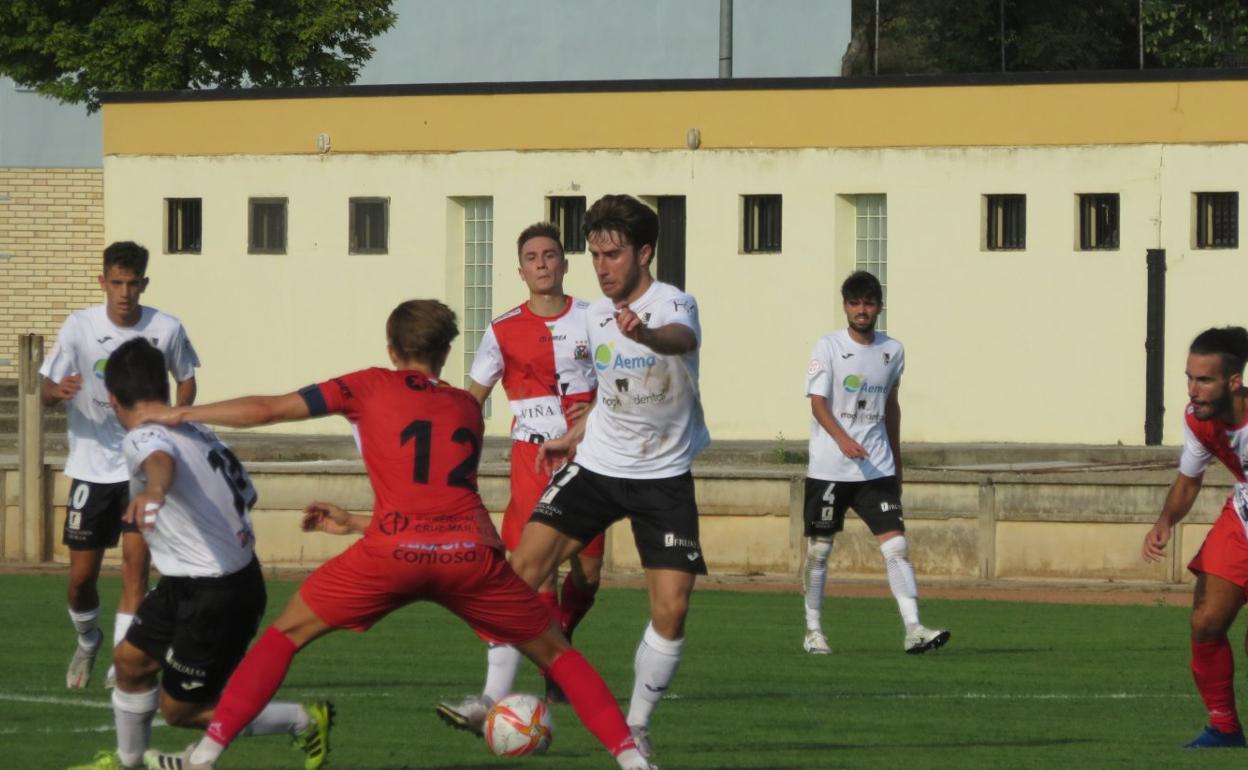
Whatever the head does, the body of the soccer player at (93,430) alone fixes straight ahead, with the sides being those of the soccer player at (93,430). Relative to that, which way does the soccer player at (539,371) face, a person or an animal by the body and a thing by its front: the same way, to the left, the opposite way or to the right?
the same way

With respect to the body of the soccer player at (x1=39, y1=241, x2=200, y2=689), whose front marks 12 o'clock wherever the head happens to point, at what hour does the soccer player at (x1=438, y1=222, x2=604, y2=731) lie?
the soccer player at (x1=438, y1=222, x2=604, y2=731) is roughly at 10 o'clock from the soccer player at (x1=39, y1=241, x2=200, y2=689).

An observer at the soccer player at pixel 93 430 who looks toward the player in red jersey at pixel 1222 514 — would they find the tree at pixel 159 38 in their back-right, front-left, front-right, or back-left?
back-left

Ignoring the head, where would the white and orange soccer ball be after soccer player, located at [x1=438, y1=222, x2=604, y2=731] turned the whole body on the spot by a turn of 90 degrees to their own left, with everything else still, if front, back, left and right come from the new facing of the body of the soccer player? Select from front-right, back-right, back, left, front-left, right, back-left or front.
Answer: right

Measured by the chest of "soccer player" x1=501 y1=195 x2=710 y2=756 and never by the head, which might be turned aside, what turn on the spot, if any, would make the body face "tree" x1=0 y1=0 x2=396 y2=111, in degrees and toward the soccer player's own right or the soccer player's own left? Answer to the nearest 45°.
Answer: approximately 135° to the soccer player's own right

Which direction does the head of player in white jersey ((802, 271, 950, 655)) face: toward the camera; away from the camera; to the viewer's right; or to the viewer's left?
toward the camera

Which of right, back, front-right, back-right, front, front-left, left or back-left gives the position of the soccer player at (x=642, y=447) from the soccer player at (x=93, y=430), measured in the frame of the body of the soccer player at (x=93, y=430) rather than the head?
front-left

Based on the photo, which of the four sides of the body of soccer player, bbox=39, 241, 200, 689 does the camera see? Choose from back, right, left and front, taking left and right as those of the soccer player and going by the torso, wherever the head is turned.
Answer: front

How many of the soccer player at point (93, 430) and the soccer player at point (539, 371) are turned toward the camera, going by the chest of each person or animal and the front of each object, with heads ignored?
2

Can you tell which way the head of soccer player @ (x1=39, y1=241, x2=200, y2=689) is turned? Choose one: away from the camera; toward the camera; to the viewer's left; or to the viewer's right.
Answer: toward the camera

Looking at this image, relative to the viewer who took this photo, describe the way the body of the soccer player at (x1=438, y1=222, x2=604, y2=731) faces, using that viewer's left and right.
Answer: facing the viewer

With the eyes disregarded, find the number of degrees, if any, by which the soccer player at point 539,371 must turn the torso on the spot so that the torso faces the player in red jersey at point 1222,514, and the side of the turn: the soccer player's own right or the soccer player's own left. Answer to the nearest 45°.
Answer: approximately 45° to the soccer player's own left

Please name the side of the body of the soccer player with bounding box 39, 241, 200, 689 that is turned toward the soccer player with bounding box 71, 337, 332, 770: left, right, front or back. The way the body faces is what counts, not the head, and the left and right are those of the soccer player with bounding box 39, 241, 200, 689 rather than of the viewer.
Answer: front

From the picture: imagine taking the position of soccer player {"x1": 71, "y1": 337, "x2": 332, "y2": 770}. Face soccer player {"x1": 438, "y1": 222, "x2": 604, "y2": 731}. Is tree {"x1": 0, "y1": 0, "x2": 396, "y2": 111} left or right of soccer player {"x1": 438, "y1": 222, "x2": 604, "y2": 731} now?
left

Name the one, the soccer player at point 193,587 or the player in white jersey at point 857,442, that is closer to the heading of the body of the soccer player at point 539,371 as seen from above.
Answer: the soccer player

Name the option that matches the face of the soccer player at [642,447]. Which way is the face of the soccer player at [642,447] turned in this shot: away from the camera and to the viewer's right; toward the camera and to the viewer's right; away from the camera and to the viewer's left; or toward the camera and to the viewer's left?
toward the camera and to the viewer's left
